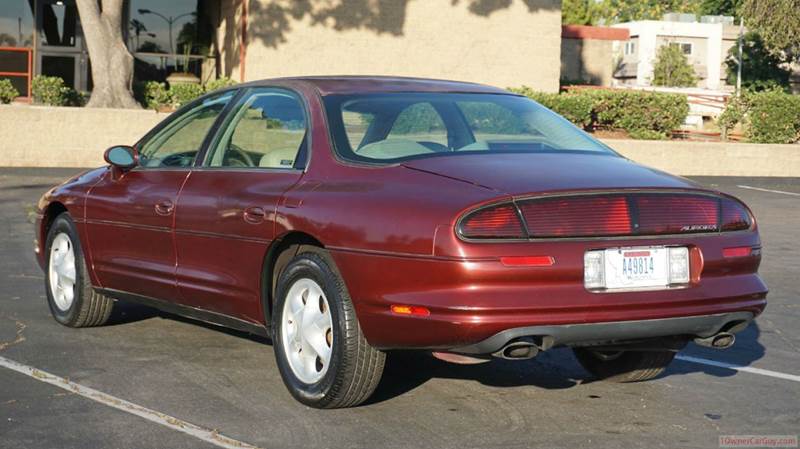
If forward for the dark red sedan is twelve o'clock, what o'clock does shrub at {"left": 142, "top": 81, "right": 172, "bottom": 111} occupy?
The shrub is roughly at 1 o'clock from the dark red sedan.

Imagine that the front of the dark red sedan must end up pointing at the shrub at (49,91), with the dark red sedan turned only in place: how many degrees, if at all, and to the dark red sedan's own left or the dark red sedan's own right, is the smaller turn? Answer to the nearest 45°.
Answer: approximately 45° to the dark red sedan's own right

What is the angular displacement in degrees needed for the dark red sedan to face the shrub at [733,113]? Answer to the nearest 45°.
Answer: approximately 45° to its right

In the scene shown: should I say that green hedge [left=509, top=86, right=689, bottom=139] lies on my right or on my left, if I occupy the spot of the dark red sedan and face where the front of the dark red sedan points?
on my right

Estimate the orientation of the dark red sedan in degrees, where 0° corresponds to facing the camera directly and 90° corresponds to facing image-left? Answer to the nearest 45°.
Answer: approximately 135°

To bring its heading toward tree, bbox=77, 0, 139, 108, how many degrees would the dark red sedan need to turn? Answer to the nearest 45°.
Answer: approximately 45° to its right

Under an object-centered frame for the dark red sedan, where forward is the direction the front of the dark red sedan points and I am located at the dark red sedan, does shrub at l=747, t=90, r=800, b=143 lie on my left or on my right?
on my right

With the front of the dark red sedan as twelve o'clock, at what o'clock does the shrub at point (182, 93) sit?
The shrub is roughly at 1 o'clock from the dark red sedan.
